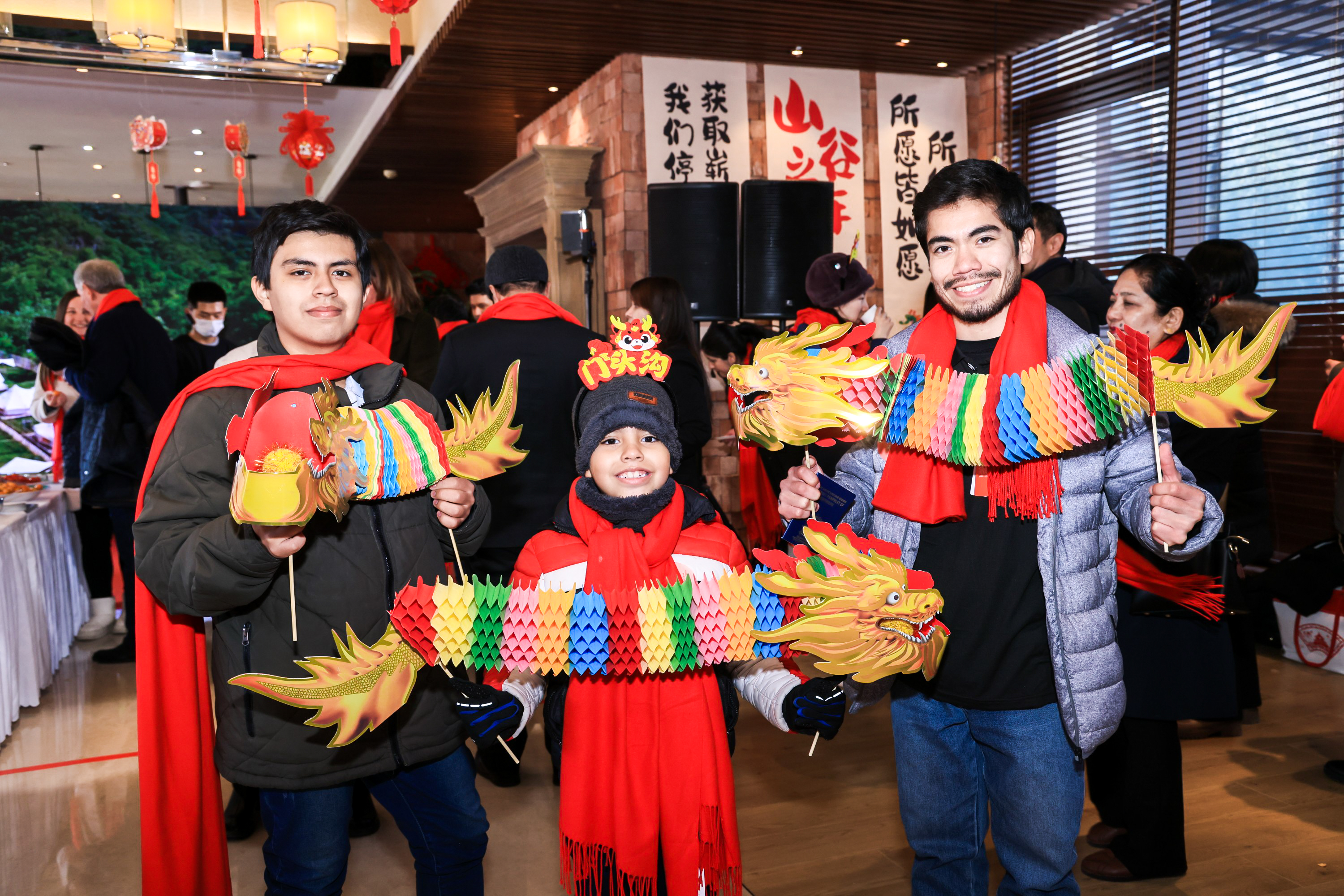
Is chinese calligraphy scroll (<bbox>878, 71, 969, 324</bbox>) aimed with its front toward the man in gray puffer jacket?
yes

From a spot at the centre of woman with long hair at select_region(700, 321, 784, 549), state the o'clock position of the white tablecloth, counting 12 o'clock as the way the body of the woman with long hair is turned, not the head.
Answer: The white tablecloth is roughly at 12 o'clock from the woman with long hair.

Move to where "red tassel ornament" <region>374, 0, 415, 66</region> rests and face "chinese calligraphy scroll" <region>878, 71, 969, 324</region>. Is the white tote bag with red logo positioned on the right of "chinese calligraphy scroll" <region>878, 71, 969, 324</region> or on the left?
right

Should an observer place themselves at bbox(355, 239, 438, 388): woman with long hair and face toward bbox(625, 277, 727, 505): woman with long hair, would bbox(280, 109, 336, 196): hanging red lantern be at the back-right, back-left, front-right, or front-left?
back-left

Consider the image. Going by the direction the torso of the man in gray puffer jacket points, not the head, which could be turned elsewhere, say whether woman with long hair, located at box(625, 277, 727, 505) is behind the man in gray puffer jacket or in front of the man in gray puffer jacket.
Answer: behind

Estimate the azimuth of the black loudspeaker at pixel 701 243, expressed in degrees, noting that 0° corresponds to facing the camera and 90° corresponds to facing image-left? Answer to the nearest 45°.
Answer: approximately 0°

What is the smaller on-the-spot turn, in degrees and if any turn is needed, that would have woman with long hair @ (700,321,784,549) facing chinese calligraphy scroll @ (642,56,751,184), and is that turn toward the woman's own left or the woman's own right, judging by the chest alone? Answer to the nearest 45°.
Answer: approximately 90° to the woman's own right

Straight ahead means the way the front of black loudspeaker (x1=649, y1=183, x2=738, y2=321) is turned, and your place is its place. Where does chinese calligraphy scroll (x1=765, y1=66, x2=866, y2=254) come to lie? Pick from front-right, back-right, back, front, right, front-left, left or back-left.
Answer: back-left

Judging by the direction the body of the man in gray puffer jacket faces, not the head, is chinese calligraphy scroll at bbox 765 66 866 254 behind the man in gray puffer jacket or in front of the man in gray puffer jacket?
behind

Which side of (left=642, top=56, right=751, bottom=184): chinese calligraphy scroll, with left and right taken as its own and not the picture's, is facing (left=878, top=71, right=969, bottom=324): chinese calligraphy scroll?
left
